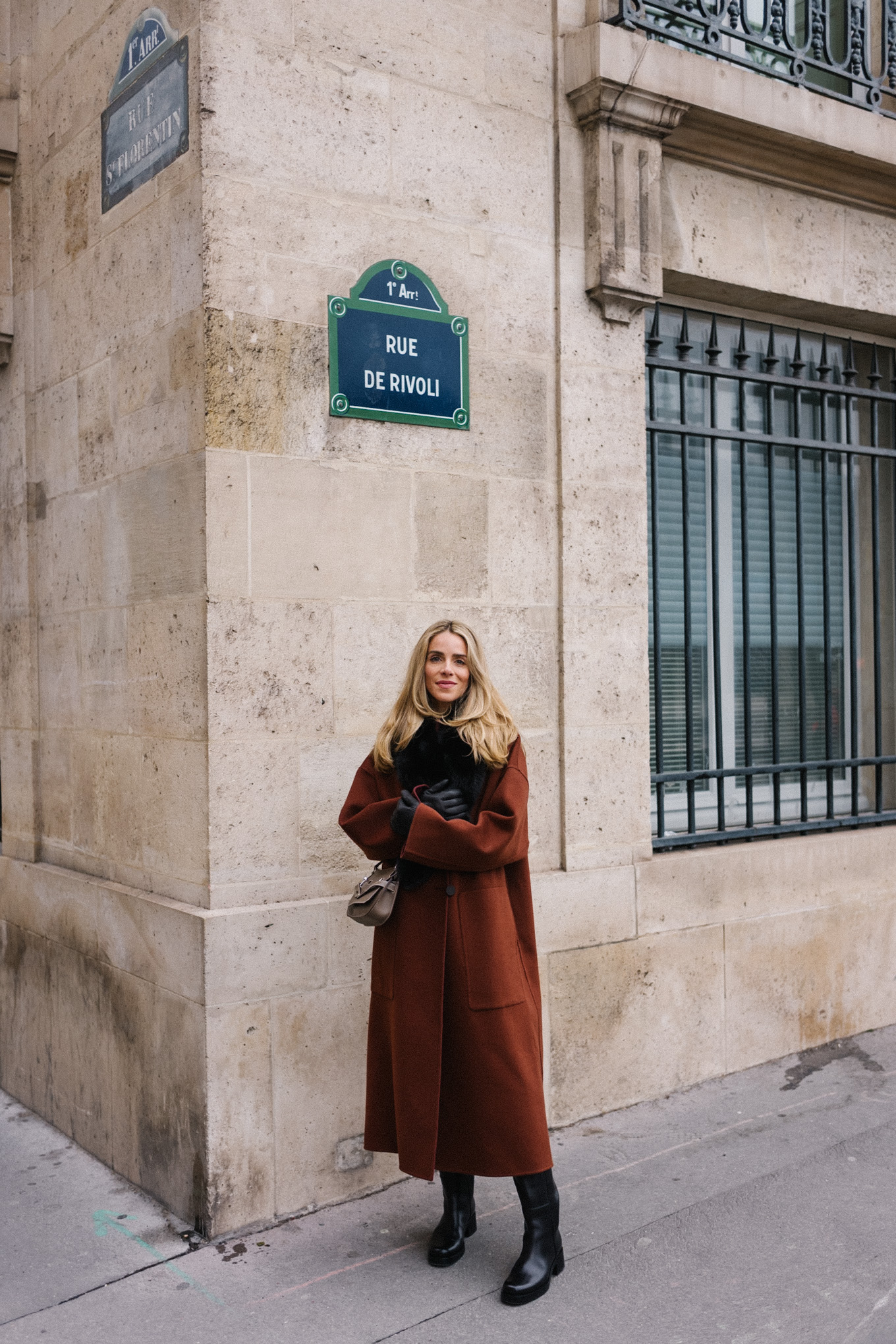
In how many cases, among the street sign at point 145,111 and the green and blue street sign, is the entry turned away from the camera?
0

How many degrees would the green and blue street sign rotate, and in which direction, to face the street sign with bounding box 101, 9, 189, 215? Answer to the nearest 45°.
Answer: approximately 135° to its right

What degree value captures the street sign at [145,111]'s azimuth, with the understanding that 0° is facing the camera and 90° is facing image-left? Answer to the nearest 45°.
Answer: approximately 45°

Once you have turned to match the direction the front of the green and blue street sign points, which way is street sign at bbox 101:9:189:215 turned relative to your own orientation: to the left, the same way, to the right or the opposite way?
to the right

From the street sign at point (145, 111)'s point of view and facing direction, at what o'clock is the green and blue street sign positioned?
The green and blue street sign is roughly at 8 o'clock from the street sign.

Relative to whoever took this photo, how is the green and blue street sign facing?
facing the viewer and to the right of the viewer
